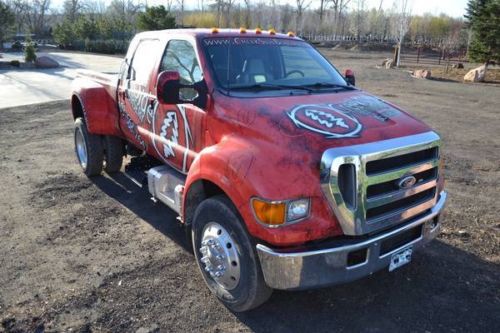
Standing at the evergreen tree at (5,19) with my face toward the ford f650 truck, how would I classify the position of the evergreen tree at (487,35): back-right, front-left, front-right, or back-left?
front-left

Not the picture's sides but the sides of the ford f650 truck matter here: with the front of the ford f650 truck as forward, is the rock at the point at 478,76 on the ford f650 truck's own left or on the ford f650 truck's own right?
on the ford f650 truck's own left

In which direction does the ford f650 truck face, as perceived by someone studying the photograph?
facing the viewer and to the right of the viewer

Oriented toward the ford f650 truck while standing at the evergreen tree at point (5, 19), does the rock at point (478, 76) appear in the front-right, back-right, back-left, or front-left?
front-left

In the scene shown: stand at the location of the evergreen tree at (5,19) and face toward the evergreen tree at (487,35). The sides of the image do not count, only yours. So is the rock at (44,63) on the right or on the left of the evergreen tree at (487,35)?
right

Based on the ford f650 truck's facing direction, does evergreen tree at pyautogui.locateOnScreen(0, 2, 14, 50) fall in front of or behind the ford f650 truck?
behind

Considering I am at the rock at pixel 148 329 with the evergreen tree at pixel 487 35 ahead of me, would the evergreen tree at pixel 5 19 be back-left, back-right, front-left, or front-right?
front-left

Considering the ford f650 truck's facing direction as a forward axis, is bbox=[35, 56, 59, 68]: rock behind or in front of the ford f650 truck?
behind
